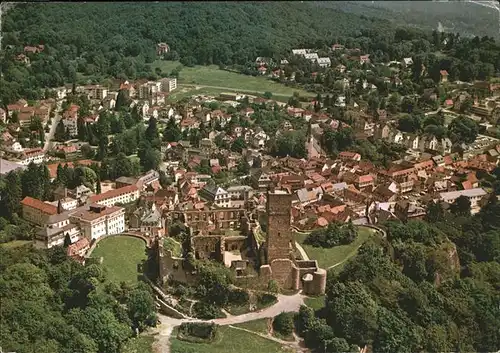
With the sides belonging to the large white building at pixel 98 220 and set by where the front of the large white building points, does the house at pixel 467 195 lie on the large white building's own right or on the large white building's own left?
on the large white building's own left

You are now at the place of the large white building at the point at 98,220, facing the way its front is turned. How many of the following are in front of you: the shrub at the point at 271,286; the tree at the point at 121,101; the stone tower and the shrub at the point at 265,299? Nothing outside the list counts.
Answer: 3

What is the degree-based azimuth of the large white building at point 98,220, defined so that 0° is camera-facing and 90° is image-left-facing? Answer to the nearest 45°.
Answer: approximately 315°

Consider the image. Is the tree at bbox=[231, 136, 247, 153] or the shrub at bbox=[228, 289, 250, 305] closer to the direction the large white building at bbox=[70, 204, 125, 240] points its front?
the shrub

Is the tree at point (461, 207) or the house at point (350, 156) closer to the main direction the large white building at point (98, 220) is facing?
the tree

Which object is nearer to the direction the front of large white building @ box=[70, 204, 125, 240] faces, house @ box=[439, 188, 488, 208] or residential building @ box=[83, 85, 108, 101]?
the house

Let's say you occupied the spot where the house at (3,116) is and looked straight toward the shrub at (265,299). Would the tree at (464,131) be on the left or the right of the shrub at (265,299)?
left

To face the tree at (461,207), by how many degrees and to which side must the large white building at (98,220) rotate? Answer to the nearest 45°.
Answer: approximately 45° to its left

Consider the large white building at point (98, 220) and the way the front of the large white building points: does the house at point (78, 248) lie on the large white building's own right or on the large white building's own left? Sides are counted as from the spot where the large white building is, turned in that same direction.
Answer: on the large white building's own right

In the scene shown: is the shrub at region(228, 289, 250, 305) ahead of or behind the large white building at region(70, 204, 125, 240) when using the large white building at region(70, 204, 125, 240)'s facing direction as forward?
ahead

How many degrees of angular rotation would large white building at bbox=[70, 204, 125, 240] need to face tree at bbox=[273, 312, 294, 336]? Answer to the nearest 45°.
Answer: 0° — it already faces it

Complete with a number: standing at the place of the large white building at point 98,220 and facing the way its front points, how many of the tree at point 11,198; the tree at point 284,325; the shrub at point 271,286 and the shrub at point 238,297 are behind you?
1

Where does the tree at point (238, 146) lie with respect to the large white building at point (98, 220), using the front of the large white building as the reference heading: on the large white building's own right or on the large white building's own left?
on the large white building's own left
